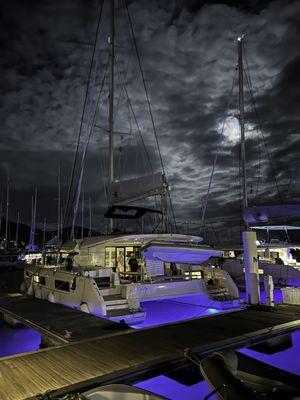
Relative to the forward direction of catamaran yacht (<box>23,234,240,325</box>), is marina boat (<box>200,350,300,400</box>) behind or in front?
behind

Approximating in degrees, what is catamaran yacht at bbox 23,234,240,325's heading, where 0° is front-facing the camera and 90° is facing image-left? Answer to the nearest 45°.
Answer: approximately 135°

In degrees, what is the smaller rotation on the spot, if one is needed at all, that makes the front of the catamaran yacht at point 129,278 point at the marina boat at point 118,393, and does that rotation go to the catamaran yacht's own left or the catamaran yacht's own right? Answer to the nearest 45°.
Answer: approximately 135° to the catamaran yacht's own left
